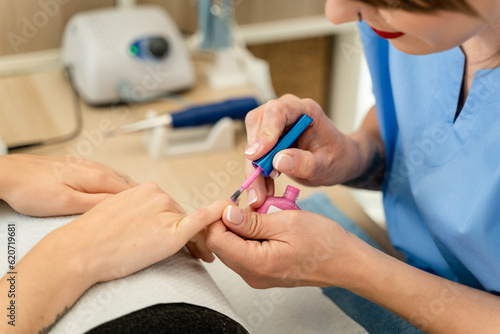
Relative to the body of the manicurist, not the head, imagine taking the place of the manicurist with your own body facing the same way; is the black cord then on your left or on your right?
on your right

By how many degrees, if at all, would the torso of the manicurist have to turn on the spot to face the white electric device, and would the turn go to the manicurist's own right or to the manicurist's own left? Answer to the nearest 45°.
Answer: approximately 90° to the manicurist's own right

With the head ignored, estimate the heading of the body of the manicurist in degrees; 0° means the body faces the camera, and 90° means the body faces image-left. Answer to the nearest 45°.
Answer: approximately 45°
